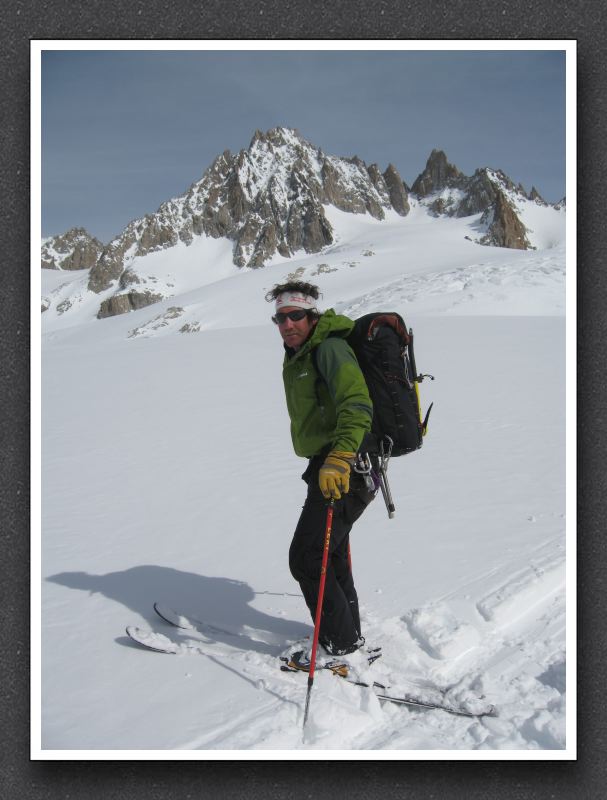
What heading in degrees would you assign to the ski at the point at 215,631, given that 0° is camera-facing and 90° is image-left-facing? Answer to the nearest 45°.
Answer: approximately 90°
